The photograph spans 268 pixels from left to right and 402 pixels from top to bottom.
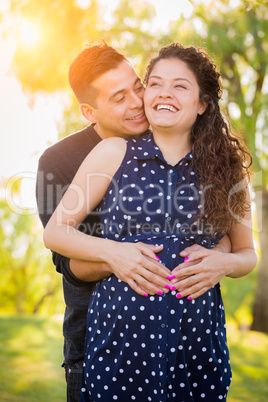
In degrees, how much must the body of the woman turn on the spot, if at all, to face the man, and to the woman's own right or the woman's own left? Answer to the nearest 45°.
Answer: approximately 135° to the woman's own right

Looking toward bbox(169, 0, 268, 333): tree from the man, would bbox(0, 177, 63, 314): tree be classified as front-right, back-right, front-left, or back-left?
front-left

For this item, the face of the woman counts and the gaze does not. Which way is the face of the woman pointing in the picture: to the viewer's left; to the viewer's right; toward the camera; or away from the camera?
toward the camera

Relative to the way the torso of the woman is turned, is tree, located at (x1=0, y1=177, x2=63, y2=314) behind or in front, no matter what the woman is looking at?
behind

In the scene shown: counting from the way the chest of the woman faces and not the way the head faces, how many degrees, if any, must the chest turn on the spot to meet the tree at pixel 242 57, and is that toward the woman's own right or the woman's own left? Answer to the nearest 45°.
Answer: approximately 180°

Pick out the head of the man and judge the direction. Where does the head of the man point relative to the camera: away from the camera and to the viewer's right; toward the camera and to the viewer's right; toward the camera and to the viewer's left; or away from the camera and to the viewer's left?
toward the camera and to the viewer's right

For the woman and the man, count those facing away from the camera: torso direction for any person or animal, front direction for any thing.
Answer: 0

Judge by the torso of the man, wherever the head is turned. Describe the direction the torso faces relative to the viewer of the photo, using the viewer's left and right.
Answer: facing the viewer and to the right of the viewer

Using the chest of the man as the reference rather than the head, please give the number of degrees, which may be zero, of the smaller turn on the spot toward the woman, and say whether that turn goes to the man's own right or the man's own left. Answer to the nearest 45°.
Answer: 0° — they already face them

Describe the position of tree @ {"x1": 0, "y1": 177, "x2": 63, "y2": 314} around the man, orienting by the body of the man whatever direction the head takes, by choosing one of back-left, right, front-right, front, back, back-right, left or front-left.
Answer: back-left

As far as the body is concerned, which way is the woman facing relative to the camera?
toward the camera
